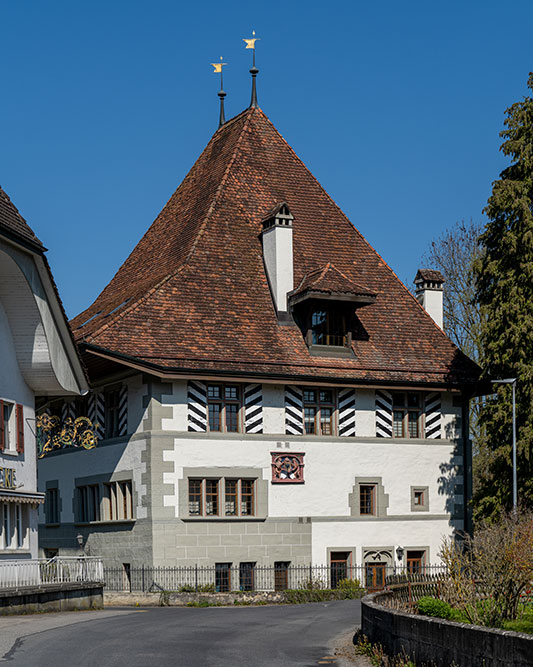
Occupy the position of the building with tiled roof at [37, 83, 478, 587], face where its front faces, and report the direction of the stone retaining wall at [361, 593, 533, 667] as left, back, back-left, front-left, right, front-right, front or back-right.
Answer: front

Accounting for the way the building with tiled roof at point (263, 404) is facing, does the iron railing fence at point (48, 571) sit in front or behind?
in front

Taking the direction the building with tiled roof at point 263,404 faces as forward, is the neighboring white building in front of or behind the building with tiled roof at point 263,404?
in front

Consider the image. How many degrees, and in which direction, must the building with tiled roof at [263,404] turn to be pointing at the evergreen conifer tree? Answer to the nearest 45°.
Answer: approximately 90° to its left

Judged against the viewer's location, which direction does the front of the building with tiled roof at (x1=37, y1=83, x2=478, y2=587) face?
facing the viewer

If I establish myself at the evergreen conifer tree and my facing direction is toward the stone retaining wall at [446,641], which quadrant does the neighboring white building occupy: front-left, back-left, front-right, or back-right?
front-right
